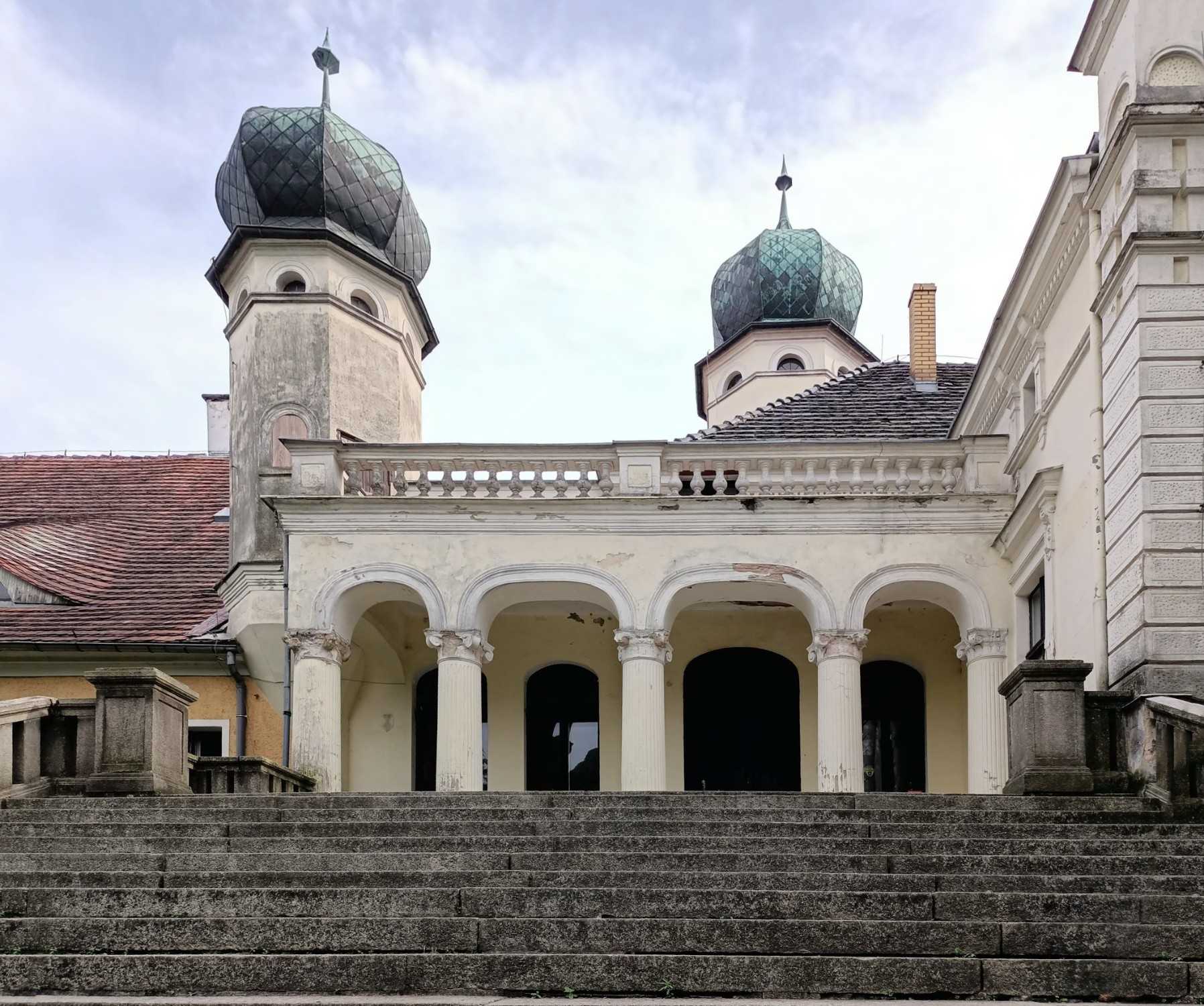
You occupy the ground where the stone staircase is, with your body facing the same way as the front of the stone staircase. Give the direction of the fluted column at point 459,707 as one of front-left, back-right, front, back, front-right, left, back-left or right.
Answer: back

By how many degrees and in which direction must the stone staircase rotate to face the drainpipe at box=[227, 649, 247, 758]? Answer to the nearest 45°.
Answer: approximately 180°

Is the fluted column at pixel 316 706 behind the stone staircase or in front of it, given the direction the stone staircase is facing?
behind

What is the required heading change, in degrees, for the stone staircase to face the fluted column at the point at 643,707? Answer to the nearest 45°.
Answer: approximately 180°

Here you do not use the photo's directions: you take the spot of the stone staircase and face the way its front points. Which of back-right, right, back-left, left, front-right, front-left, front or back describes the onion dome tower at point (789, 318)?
back

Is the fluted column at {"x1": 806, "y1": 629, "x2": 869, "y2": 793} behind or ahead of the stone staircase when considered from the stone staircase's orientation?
behind

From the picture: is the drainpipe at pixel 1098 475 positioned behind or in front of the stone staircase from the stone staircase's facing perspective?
behind

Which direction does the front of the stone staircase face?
toward the camera

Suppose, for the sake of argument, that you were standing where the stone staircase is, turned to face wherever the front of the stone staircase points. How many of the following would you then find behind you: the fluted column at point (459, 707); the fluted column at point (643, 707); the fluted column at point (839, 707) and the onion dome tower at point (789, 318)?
4

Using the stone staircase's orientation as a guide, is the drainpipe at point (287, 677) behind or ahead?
behind
